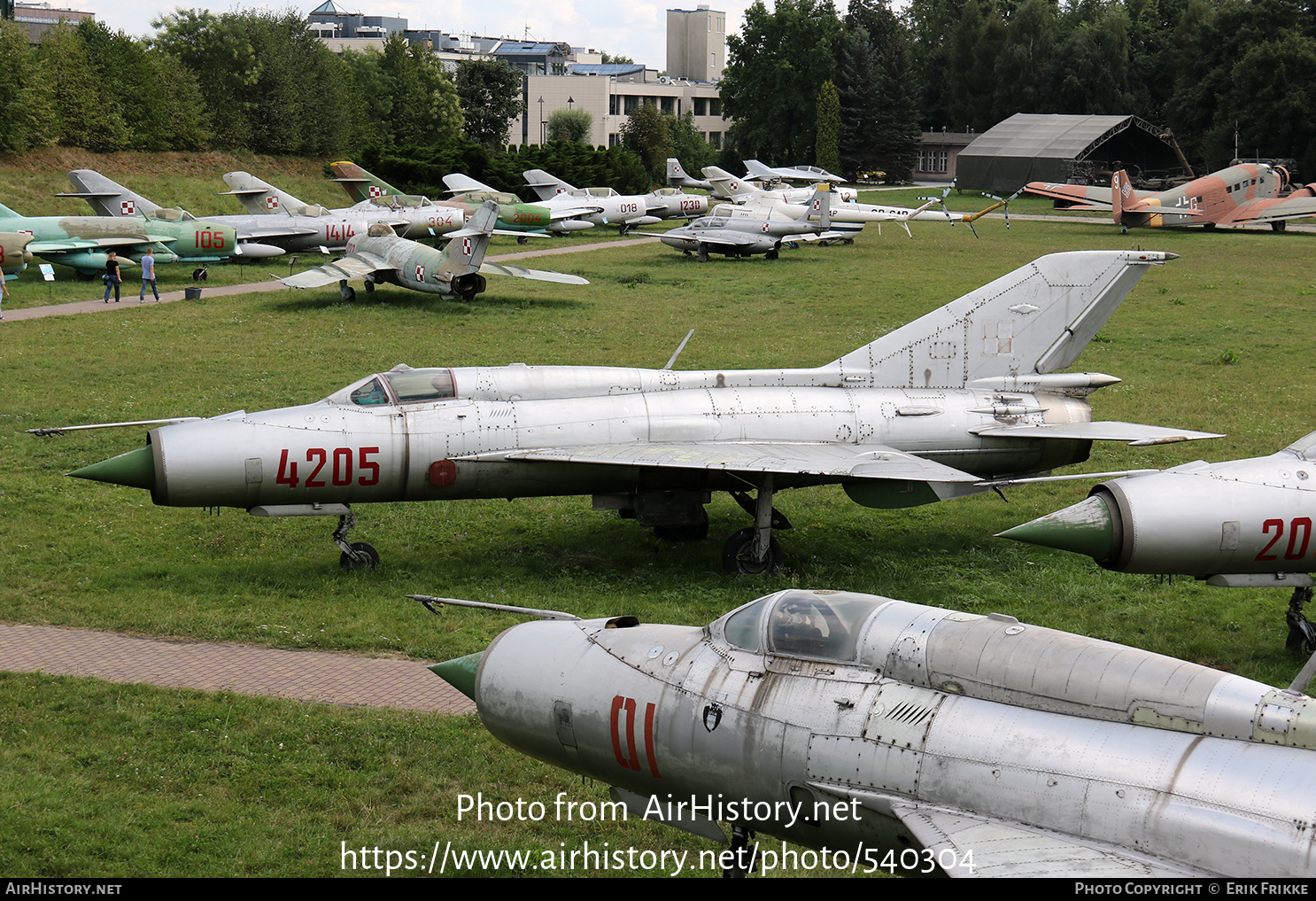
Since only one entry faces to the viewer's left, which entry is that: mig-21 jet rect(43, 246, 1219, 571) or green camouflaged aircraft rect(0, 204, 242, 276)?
the mig-21 jet

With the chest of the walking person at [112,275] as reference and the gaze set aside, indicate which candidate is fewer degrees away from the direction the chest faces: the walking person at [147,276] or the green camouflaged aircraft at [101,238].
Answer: the green camouflaged aircraft

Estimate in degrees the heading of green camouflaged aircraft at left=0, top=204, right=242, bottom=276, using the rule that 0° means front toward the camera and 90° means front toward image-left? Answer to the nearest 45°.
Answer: approximately 270°

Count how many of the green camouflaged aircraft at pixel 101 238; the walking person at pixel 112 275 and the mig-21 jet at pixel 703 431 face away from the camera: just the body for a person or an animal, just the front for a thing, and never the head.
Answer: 1

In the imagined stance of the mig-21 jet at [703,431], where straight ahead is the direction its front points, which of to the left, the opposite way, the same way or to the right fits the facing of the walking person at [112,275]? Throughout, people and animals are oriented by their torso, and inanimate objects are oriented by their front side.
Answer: to the right

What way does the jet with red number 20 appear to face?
to the viewer's left

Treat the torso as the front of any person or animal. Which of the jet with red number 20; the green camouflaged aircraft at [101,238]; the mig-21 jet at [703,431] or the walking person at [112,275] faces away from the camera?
the walking person

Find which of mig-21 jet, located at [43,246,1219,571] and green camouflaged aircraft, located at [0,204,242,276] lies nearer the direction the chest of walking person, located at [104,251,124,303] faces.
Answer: the green camouflaged aircraft

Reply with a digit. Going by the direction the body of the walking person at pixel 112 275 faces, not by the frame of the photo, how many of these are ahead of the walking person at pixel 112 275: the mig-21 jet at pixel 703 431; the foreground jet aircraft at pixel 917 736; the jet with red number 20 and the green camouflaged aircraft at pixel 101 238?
1

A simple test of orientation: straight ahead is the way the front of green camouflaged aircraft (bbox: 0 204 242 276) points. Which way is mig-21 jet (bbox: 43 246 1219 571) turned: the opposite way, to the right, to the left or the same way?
the opposite way

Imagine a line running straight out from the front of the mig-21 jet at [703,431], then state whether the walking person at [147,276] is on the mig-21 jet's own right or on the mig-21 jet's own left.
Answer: on the mig-21 jet's own right

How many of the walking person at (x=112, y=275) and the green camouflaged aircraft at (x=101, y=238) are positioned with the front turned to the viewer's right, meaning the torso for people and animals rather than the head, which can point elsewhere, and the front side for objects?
1

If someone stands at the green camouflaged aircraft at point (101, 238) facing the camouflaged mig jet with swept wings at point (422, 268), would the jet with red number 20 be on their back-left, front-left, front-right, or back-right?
front-right

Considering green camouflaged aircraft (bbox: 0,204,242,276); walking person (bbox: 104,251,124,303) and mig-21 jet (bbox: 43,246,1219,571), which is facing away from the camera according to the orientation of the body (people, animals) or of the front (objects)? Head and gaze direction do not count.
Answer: the walking person
